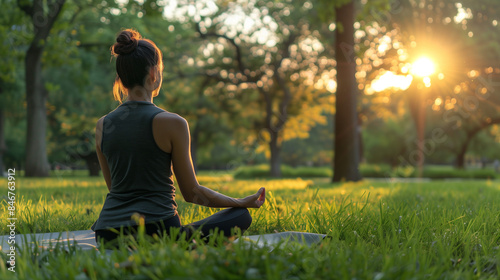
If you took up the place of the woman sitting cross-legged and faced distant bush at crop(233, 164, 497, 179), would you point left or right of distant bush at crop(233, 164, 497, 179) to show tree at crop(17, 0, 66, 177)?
left

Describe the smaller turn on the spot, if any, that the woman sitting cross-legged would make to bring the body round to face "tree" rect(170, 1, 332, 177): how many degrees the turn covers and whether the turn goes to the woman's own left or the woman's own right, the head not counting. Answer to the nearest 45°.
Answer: approximately 45° to the woman's own left

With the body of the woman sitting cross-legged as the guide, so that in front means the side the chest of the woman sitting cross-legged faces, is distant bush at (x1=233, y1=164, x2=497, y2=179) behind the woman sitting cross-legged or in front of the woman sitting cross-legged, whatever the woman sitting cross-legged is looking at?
in front

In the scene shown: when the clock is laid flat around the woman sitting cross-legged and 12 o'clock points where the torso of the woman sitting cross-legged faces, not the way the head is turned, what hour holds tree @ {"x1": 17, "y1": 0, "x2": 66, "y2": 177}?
The tree is roughly at 10 o'clock from the woman sitting cross-legged.

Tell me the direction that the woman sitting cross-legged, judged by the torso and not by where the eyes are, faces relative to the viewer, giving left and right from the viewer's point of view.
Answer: facing away from the viewer and to the right of the viewer

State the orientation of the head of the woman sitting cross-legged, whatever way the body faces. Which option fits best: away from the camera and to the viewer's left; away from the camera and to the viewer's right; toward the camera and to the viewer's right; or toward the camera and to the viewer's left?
away from the camera and to the viewer's right

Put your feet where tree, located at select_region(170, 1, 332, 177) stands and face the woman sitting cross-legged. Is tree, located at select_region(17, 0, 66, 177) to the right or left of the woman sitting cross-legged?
right
